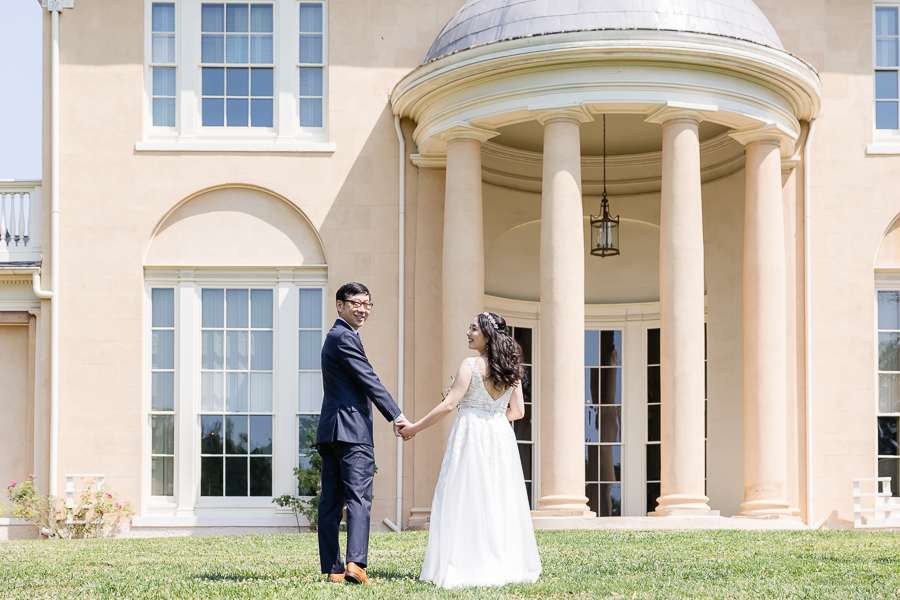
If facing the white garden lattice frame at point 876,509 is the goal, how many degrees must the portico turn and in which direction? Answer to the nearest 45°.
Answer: approximately 135° to its left

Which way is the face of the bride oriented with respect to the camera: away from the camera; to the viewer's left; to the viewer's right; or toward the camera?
to the viewer's left

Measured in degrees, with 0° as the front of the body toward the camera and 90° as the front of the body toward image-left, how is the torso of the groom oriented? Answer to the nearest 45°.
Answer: approximately 225°

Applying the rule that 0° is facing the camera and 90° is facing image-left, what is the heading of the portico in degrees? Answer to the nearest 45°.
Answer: approximately 0°

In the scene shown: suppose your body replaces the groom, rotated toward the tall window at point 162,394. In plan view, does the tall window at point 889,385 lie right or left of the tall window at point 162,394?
right

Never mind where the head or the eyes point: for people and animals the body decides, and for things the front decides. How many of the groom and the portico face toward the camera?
1

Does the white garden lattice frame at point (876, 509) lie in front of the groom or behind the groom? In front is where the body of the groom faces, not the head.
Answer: in front
